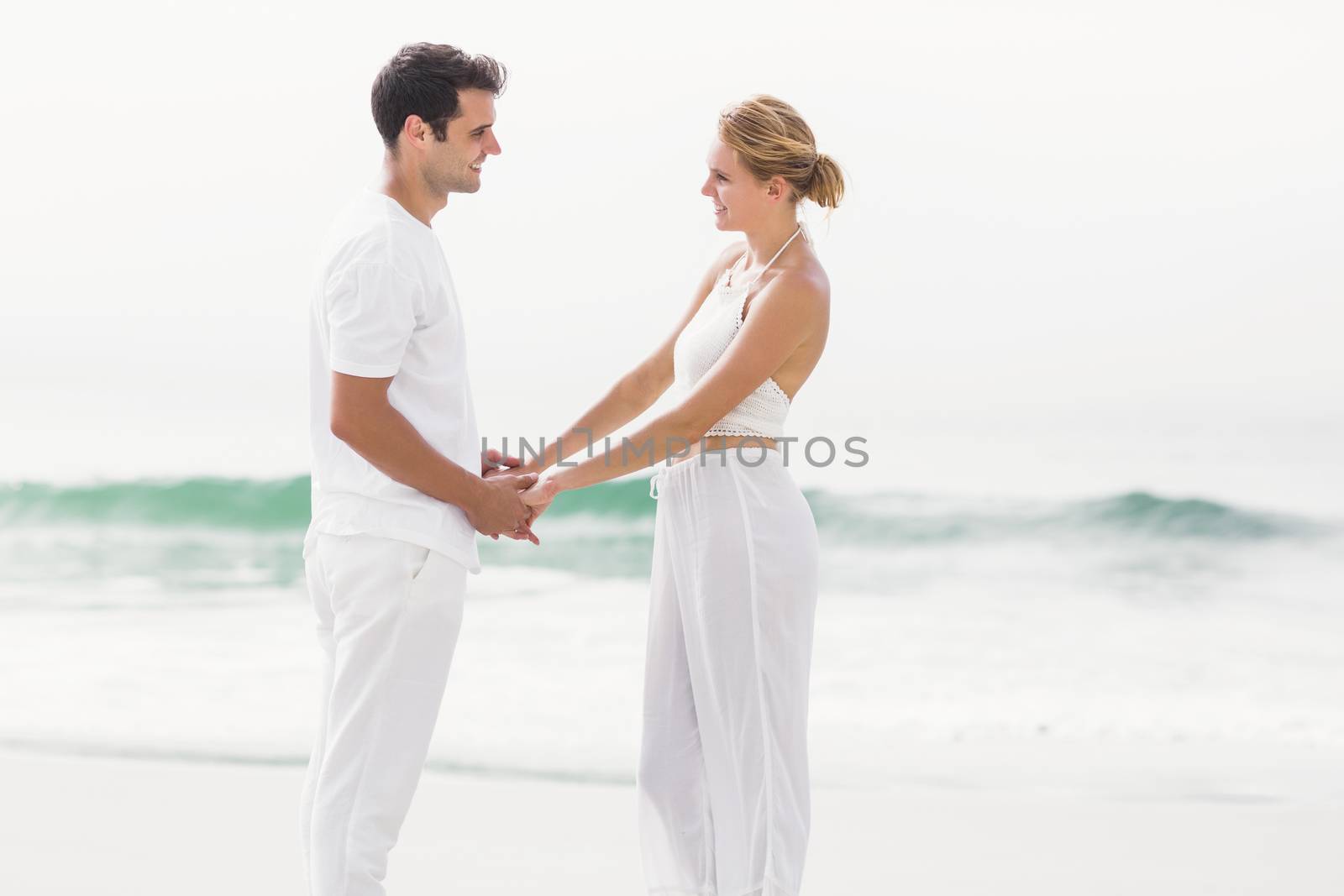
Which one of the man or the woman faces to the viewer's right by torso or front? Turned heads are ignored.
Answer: the man

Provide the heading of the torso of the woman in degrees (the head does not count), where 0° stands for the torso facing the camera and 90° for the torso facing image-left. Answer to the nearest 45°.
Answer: approximately 90°

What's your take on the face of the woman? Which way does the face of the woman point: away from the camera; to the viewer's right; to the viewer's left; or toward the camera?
to the viewer's left

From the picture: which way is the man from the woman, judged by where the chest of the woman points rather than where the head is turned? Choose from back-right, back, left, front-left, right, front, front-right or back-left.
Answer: front-left

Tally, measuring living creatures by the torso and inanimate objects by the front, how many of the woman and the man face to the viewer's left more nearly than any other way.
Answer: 1

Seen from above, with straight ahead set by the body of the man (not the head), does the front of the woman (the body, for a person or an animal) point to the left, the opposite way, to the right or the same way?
the opposite way

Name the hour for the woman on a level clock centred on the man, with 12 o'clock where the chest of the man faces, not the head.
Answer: The woman is roughly at 11 o'clock from the man.

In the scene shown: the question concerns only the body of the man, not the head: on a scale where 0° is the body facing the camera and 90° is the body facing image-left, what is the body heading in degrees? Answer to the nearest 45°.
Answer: approximately 270°

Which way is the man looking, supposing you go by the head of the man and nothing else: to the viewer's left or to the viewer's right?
to the viewer's right
